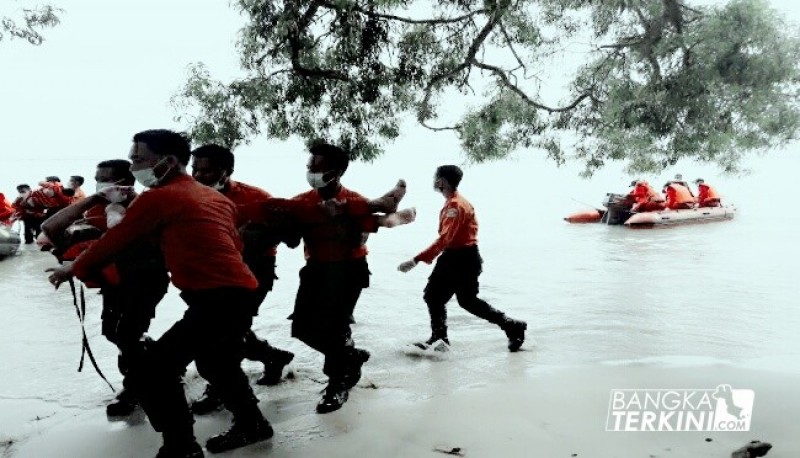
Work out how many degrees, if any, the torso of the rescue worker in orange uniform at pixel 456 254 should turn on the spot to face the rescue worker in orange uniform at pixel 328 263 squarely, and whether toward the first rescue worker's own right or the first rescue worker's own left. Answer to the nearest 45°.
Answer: approximately 45° to the first rescue worker's own left

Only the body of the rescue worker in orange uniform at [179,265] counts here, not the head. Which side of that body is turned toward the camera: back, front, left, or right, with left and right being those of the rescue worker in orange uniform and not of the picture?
left

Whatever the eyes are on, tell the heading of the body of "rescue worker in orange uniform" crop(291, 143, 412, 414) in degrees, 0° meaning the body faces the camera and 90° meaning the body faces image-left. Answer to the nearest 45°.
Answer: approximately 45°

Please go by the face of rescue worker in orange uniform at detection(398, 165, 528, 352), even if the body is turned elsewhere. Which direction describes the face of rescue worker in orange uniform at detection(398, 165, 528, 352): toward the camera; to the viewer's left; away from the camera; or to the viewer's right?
to the viewer's left

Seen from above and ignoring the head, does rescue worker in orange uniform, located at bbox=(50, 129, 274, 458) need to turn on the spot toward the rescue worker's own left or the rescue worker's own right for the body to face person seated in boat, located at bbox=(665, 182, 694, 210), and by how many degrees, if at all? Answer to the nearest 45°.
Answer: approximately 135° to the rescue worker's own right

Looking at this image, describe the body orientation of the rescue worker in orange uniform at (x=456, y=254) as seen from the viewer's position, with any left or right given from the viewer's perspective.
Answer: facing to the left of the viewer

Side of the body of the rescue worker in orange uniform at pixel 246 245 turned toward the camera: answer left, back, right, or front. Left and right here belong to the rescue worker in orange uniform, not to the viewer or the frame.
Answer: left

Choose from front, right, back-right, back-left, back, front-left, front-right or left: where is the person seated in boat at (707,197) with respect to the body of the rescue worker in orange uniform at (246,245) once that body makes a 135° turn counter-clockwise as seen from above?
left
